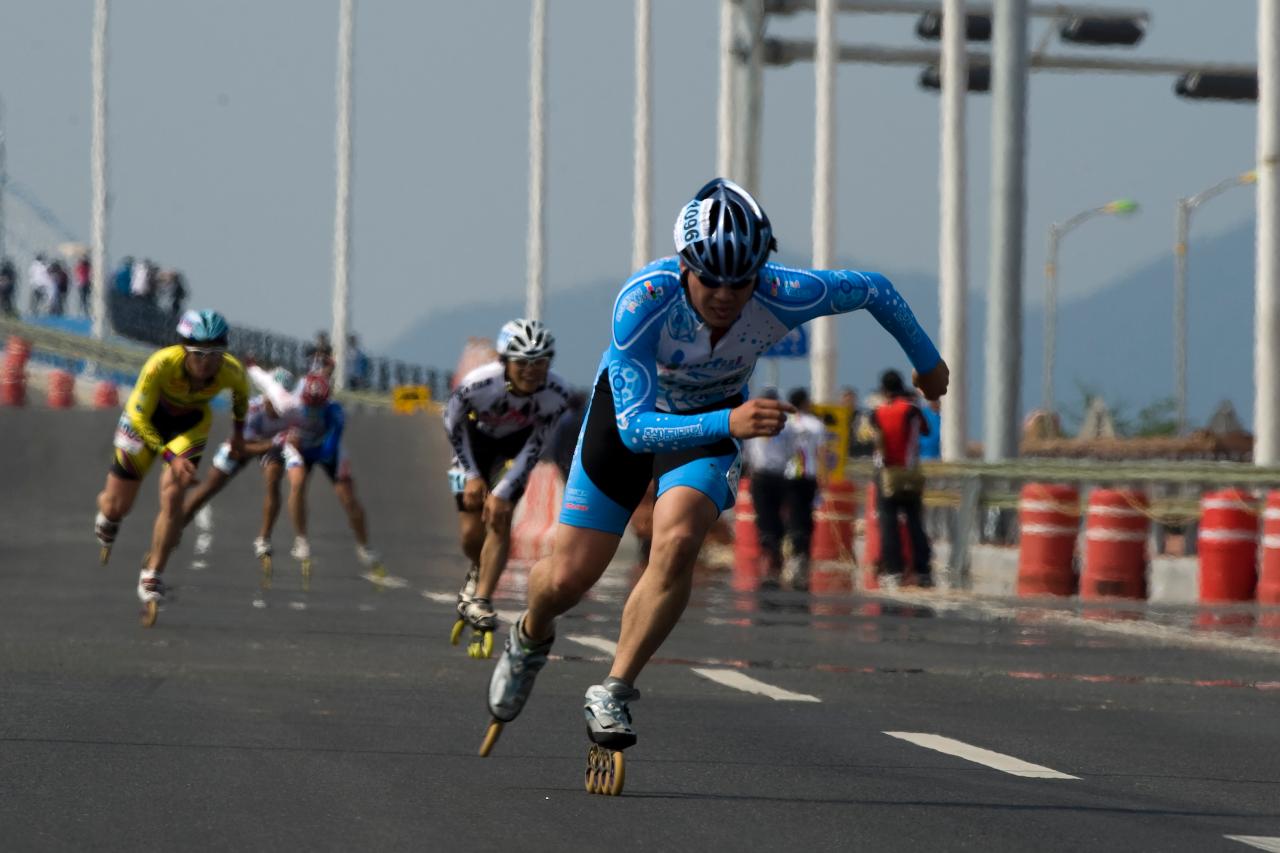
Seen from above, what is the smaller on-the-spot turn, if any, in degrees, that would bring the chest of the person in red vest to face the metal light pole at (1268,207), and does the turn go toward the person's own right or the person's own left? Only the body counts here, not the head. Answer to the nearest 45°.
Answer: approximately 90° to the person's own right

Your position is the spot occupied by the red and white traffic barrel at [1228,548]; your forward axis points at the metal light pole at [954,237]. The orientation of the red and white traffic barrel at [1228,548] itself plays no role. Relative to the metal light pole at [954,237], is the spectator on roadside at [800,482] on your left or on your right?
left

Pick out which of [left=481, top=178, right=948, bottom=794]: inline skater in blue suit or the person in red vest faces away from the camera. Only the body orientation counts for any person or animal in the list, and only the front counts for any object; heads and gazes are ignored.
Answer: the person in red vest

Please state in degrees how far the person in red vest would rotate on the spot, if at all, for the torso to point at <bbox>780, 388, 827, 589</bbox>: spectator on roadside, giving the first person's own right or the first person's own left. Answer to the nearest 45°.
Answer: approximately 45° to the first person's own left

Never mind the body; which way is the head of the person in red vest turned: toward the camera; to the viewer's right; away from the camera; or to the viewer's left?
away from the camera

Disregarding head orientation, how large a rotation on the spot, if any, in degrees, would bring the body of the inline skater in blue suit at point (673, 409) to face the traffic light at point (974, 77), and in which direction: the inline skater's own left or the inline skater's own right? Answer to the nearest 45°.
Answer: approximately 180°

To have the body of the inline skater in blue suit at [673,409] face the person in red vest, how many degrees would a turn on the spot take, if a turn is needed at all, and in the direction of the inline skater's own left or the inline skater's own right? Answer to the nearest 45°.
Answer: approximately 180°

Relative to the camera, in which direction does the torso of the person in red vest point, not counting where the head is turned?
away from the camera

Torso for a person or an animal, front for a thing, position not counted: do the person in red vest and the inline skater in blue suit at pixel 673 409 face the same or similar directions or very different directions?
very different directions
